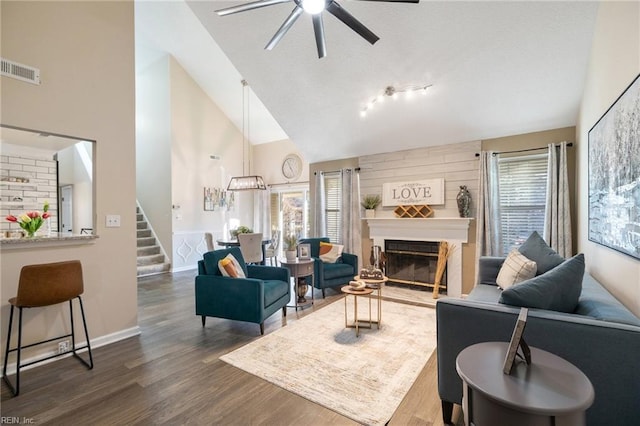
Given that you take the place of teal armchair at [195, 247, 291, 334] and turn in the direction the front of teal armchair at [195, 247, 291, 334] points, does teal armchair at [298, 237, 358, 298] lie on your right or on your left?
on your left

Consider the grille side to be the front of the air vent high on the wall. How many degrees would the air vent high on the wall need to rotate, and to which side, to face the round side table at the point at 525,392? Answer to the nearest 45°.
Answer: approximately 45° to its right

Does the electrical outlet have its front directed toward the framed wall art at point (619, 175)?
yes

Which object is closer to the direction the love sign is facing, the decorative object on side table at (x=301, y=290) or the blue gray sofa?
the blue gray sofa

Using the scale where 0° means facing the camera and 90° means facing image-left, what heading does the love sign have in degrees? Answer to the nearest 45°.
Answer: approximately 0°

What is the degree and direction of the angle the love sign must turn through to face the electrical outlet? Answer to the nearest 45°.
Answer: approximately 45° to its right

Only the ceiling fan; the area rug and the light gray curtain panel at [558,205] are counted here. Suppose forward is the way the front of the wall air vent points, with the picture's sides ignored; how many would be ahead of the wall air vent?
3

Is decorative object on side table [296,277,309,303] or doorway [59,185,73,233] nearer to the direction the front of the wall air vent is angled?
the decorative object on side table

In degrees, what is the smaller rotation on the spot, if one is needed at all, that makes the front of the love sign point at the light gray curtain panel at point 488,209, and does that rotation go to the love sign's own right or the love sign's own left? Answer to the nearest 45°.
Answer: approximately 90° to the love sign's own left
